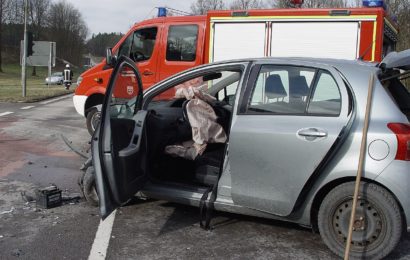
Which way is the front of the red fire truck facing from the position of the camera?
facing to the left of the viewer

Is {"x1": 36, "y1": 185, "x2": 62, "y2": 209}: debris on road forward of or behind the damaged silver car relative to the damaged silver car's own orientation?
forward

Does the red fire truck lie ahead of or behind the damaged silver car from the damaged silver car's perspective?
ahead

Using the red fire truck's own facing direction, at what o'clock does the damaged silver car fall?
The damaged silver car is roughly at 9 o'clock from the red fire truck.

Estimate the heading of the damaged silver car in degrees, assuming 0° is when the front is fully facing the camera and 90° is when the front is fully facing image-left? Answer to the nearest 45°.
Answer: approximately 135°

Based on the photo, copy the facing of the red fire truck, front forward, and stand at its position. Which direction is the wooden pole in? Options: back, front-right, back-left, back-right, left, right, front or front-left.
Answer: left
